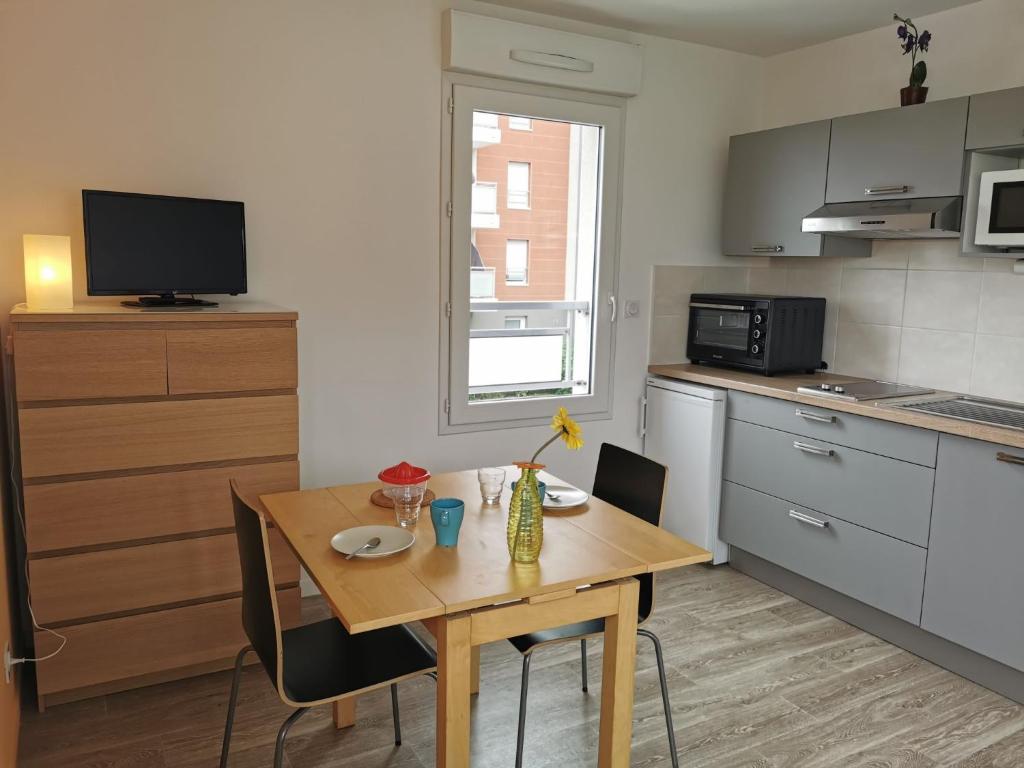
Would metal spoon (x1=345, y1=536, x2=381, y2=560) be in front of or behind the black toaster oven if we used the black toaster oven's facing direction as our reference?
in front

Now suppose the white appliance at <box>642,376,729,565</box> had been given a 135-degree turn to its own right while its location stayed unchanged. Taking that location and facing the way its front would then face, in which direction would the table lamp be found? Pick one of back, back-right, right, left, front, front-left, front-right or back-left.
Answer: back-left

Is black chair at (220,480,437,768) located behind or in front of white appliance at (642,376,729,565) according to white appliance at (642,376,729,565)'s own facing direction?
in front

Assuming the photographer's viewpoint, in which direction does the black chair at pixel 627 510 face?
facing the viewer and to the left of the viewer

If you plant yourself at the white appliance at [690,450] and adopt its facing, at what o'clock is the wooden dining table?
The wooden dining table is roughly at 11 o'clock from the white appliance.

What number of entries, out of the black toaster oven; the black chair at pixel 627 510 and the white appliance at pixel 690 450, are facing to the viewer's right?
0

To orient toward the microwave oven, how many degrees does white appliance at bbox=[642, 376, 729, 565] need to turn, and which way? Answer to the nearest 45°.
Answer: approximately 90° to its left

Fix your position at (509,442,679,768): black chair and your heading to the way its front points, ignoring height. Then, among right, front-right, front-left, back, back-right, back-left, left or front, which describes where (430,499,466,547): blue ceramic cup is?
front

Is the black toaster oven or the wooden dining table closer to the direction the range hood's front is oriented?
the wooden dining table

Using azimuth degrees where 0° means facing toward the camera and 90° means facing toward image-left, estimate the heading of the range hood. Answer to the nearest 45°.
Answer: approximately 45°
